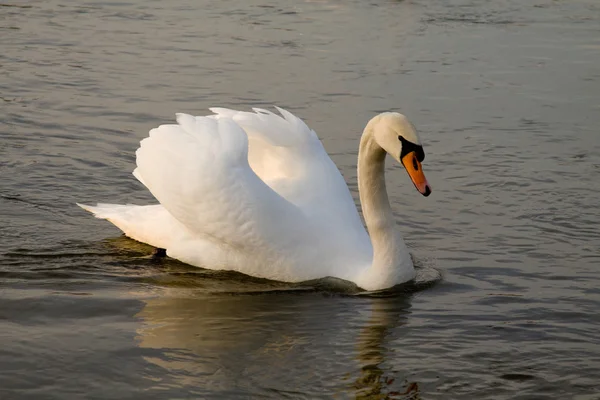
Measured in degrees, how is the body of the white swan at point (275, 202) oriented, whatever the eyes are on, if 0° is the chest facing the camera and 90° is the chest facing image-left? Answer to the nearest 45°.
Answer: approximately 270°
